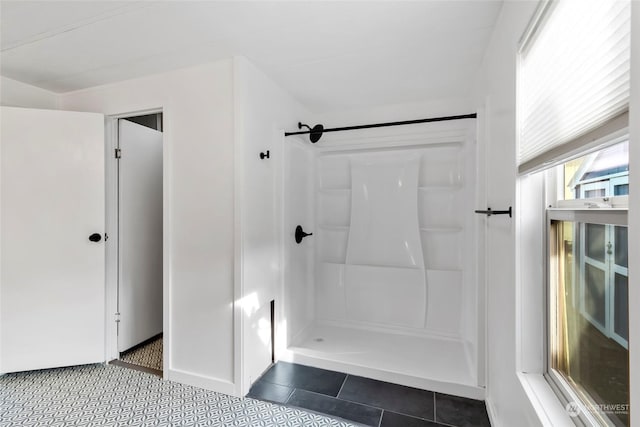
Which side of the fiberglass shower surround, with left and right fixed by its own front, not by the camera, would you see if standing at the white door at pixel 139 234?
right

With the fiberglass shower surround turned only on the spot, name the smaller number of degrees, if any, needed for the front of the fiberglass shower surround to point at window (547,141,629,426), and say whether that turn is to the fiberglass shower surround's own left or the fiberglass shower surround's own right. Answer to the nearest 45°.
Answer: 0° — it already faces it

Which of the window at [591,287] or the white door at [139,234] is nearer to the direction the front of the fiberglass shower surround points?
the window

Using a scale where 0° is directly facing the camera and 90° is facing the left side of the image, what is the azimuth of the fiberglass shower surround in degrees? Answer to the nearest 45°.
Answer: approximately 0°

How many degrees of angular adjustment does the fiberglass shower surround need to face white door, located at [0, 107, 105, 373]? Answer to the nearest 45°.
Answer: approximately 45° to its right
